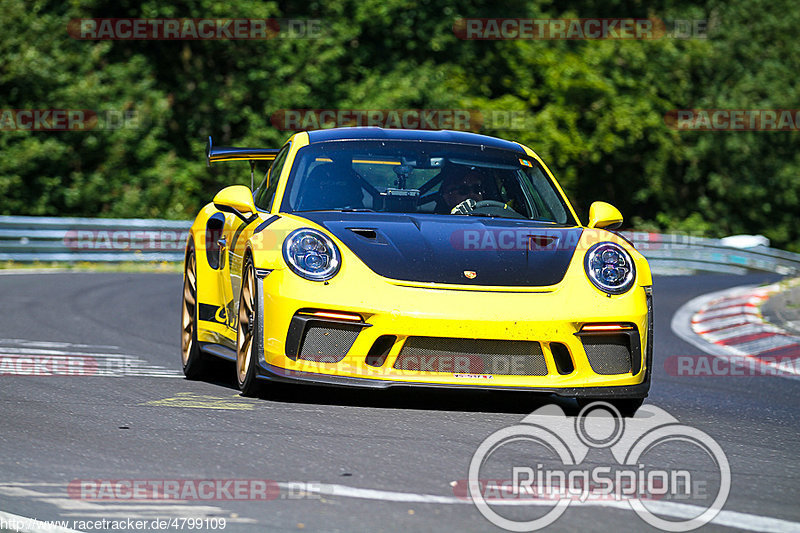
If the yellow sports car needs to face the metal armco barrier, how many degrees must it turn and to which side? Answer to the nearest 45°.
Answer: approximately 180°

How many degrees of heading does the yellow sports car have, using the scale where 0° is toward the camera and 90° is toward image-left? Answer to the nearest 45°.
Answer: approximately 0°

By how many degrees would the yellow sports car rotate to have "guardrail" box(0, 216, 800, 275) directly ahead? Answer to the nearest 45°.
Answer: approximately 180°
